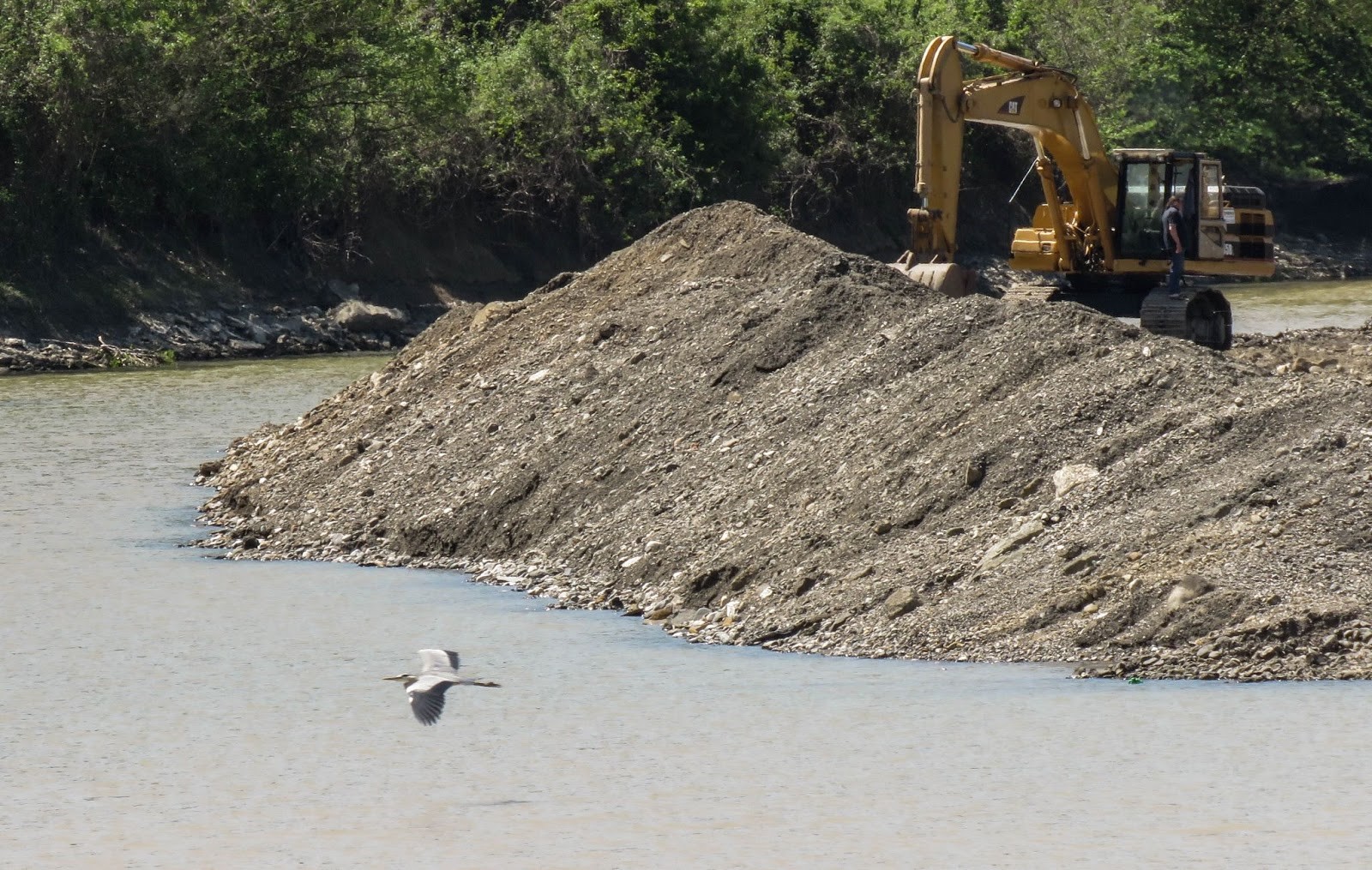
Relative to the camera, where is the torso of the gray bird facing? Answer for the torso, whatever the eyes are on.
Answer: to the viewer's left

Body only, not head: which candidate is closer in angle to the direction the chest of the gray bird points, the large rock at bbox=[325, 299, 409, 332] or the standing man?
the large rock

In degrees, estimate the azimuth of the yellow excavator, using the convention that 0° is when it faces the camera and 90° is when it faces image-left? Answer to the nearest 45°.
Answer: approximately 45°

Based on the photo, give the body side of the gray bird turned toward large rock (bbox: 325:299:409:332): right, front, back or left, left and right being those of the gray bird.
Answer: right

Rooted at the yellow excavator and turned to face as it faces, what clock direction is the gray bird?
The gray bird is roughly at 11 o'clock from the yellow excavator.

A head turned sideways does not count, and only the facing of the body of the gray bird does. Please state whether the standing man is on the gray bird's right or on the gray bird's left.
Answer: on the gray bird's right
